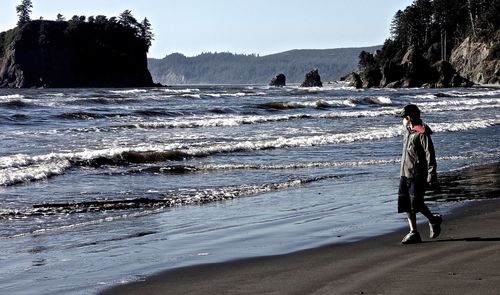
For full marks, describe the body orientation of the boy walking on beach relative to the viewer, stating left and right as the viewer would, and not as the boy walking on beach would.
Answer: facing to the left of the viewer

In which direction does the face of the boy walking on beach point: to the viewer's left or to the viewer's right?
to the viewer's left

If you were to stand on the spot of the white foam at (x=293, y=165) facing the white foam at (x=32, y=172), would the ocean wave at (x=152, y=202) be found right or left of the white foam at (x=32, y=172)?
left
